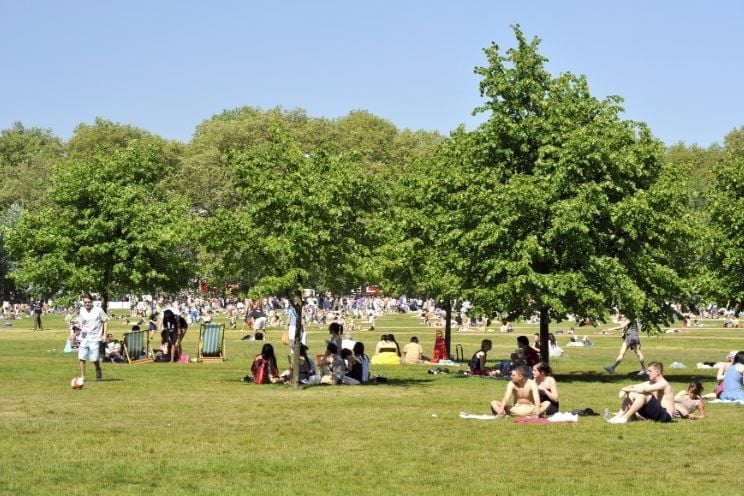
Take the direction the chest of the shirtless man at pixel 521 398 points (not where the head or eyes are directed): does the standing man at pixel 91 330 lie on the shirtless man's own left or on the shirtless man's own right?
on the shirtless man's own right

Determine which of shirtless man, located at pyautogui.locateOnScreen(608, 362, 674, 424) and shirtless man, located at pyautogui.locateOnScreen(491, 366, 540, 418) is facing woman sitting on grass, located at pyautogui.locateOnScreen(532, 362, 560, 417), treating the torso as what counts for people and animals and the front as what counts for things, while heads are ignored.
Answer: shirtless man, located at pyautogui.locateOnScreen(608, 362, 674, 424)

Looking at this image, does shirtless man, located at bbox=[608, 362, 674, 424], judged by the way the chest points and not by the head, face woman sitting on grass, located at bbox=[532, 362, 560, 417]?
yes

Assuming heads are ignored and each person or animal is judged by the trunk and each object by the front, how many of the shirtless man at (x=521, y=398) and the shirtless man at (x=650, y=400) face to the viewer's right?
0

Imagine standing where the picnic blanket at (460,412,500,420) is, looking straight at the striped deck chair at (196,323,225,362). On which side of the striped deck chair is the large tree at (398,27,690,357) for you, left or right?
right

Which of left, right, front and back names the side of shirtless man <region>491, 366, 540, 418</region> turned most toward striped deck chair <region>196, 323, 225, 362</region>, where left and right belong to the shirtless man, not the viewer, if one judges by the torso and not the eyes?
right

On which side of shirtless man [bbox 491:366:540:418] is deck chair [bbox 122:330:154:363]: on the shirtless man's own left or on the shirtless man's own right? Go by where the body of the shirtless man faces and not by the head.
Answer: on the shirtless man's own right

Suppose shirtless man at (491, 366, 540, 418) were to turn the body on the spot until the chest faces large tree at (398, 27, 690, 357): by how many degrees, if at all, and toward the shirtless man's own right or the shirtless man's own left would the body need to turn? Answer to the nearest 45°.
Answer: approximately 135° to the shirtless man's own right

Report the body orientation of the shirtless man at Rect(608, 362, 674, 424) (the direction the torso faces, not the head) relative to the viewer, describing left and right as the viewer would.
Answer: facing to the left of the viewer

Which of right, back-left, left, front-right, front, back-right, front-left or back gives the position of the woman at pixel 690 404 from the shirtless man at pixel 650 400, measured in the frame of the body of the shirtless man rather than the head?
back-right

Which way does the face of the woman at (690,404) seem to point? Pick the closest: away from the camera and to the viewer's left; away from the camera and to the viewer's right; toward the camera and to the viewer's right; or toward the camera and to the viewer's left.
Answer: toward the camera and to the viewer's left

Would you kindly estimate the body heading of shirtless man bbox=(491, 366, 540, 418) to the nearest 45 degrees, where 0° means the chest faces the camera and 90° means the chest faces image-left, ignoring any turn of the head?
approximately 45°
